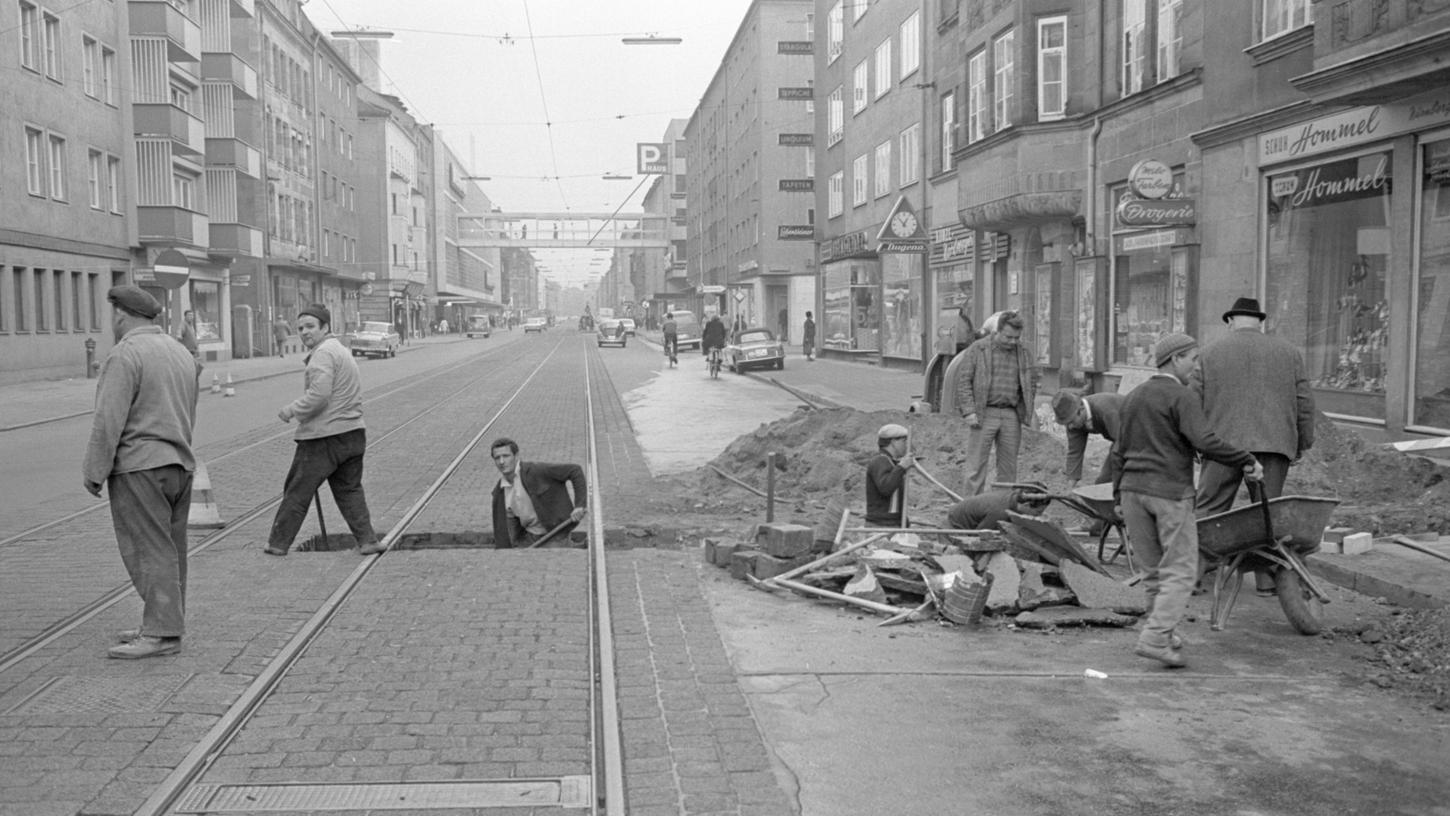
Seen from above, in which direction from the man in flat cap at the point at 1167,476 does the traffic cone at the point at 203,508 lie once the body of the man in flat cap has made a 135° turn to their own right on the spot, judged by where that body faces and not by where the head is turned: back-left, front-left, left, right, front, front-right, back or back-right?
right

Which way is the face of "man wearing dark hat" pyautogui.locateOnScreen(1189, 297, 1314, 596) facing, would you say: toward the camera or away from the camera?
away from the camera

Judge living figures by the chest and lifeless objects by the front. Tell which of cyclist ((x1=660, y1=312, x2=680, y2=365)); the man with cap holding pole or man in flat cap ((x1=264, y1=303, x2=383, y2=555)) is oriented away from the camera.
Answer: the cyclist

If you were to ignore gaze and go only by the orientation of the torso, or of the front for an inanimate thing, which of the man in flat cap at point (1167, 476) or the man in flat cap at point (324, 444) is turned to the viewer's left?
the man in flat cap at point (324, 444)

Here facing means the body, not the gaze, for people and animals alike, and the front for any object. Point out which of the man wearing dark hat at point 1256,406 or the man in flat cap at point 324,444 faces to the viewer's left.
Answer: the man in flat cap

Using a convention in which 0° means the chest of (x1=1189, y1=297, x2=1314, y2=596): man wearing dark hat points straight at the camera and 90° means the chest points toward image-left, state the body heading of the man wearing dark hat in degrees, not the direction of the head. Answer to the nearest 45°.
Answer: approximately 180°

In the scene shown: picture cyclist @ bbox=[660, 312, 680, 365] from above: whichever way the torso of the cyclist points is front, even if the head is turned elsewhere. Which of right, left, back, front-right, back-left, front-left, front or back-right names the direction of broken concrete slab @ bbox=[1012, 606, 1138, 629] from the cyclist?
back

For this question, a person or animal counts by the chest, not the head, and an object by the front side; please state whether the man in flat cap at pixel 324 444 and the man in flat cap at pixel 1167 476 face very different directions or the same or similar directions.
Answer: very different directions

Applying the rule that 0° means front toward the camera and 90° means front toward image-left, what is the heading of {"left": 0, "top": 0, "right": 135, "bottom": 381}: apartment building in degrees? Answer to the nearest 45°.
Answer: approximately 315°

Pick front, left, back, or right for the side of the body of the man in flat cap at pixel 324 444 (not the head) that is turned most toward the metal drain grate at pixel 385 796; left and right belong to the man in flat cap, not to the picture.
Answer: left

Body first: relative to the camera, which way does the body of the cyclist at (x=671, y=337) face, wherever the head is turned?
away from the camera
